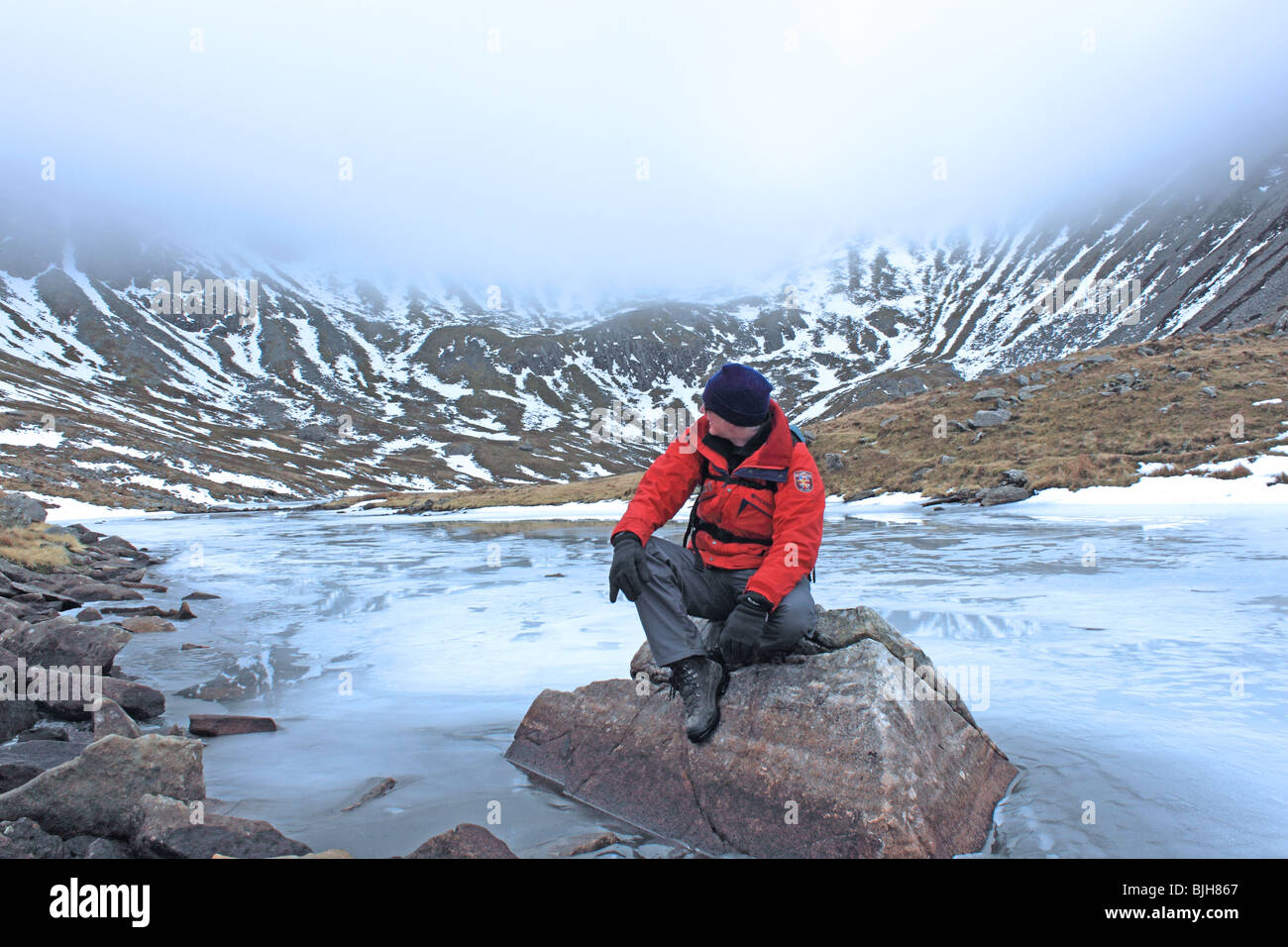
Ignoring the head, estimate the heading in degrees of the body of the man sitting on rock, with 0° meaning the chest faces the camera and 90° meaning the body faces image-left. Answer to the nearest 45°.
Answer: approximately 45°

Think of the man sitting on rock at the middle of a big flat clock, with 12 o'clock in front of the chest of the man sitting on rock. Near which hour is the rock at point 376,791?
The rock is roughly at 1 o'clock from the man sitting on rock.

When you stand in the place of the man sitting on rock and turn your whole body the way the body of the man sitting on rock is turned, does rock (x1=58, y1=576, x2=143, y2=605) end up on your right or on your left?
on your right

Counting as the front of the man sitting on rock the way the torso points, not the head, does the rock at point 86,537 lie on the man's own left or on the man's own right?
on the man's own right
